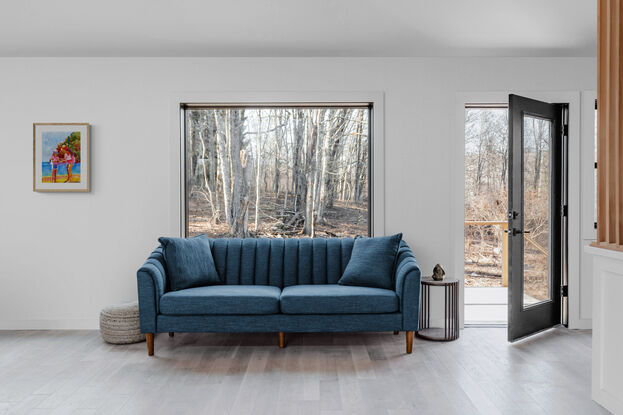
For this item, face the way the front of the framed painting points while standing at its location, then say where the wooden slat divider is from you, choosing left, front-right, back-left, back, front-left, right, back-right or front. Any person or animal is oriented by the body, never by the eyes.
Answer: front-left

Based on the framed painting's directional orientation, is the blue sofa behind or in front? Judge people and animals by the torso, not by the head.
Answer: in front

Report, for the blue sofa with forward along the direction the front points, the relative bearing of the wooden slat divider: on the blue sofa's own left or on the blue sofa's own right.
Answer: on the blue sofa's own left

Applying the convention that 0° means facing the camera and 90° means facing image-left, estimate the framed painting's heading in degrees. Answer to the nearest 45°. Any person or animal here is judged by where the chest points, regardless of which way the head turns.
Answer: approximately 0°

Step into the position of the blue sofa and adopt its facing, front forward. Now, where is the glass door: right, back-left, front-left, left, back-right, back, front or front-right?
left

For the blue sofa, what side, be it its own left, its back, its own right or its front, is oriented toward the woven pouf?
right

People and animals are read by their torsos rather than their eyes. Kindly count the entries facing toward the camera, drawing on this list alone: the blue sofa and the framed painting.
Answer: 2

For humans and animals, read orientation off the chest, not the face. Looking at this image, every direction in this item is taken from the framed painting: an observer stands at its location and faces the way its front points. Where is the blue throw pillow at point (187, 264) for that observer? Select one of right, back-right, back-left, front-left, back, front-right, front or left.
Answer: front-left

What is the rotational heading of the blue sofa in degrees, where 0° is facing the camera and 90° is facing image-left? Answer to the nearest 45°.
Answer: approximately 0°
